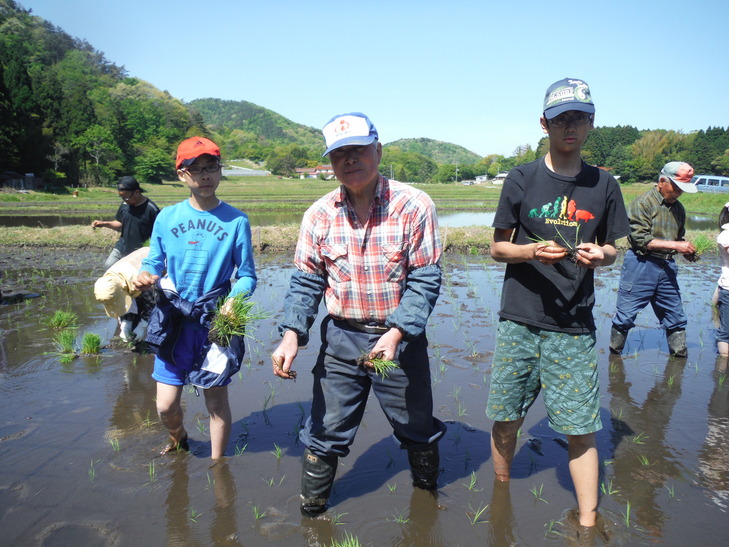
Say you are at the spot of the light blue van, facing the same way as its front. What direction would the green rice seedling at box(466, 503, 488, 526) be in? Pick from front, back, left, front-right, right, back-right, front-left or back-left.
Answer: left

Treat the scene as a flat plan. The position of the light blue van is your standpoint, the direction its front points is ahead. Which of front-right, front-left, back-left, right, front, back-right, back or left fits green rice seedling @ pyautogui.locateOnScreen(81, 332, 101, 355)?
left

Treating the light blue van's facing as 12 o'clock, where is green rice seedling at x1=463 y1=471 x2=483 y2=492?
The green rice seedling is roughly at 9 o'clock from the light blue van.

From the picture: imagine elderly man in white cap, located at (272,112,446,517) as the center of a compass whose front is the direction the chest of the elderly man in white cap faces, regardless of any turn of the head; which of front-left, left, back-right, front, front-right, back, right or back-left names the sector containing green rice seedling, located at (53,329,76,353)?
back-right

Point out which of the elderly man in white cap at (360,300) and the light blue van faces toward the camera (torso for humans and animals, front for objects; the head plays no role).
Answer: the elderly man in white cap

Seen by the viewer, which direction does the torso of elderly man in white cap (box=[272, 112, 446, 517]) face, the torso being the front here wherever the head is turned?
toward the camera

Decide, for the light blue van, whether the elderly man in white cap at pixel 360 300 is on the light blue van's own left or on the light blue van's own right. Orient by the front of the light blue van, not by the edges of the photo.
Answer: on the light blue van's own left

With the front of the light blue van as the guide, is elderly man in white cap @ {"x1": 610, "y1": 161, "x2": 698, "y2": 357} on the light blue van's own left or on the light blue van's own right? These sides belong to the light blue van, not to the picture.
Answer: on the light blue van's own left

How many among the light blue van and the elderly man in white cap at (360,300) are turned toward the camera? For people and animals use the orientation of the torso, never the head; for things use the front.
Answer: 1

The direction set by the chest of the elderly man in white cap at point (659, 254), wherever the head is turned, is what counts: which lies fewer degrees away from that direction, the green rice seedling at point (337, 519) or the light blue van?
the green rice seedling

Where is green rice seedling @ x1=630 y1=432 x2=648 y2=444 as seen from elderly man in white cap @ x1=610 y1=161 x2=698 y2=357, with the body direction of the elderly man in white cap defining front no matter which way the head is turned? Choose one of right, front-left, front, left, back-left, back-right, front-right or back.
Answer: front-right

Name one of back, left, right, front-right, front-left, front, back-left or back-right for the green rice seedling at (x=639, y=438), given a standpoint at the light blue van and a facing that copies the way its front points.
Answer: left

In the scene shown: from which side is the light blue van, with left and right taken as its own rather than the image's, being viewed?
left

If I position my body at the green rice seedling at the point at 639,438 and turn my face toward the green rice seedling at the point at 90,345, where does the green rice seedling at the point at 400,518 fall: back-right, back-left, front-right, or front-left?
front-left
